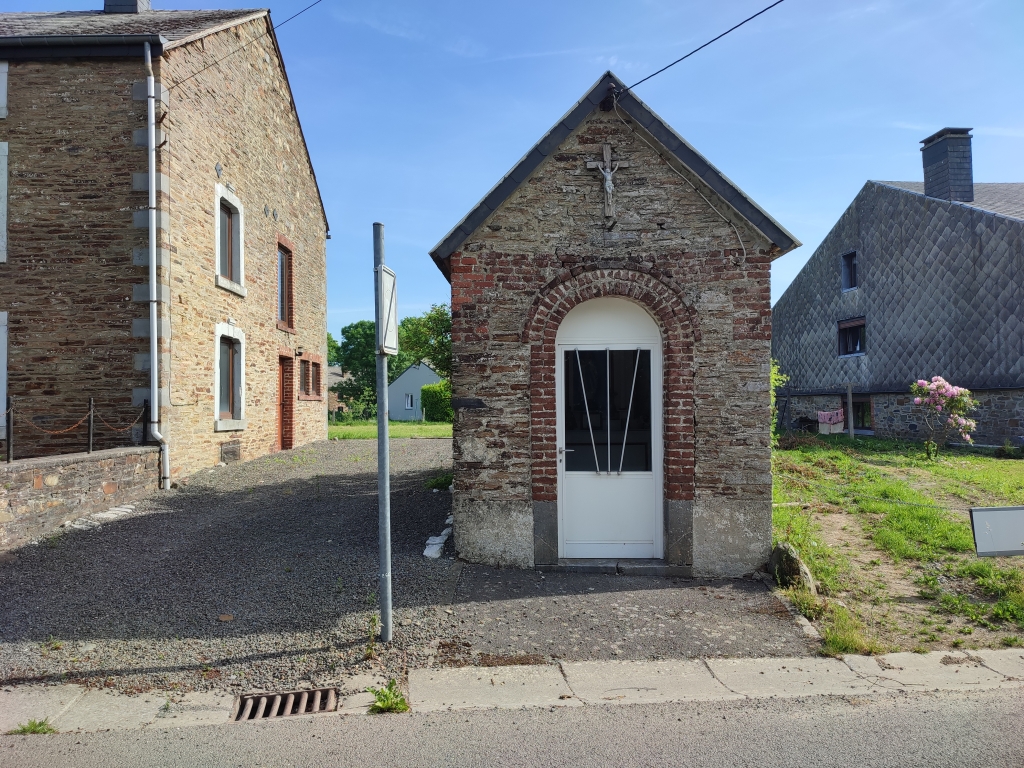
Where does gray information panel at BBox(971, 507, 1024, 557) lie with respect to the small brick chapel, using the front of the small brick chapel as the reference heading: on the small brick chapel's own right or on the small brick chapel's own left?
on the small brick chapel's own left

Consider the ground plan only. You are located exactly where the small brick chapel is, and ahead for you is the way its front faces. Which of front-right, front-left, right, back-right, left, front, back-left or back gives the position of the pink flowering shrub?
back-left

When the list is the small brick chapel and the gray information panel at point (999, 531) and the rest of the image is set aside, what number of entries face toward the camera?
2

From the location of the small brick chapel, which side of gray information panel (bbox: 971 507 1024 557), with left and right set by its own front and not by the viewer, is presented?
right

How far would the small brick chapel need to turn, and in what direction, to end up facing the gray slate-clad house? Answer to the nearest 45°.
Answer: approximately 135° to its left

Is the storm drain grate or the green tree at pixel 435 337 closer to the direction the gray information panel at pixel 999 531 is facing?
the storm drain grate

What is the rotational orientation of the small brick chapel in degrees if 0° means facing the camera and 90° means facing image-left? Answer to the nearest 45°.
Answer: approximately 0°

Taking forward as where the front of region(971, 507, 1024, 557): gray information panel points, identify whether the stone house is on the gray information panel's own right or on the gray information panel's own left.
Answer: on the gray information panel's own right

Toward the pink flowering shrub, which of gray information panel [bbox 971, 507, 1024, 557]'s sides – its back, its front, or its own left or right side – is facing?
back

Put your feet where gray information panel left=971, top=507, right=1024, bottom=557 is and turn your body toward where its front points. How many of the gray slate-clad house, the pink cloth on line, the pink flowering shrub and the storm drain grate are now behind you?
3
